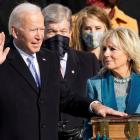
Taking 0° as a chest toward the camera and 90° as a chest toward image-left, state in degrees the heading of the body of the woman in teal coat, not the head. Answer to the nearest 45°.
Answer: approximately 45°

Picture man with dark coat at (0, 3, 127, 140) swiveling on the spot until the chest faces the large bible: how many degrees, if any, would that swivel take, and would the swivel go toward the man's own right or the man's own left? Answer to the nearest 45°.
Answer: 0° — they already face it

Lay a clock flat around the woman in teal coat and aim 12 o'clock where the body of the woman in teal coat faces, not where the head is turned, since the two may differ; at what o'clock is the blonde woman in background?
The blonde woman in background is roughly at 4 o'clock from the woman in teal coat.

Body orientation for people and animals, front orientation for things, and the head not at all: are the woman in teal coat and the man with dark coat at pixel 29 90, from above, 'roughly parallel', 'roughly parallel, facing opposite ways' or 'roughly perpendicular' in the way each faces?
roughly perpendicular

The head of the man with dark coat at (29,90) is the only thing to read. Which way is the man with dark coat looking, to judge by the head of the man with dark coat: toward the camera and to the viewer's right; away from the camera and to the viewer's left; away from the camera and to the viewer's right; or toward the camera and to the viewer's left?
toward the camera and to the viewer's right

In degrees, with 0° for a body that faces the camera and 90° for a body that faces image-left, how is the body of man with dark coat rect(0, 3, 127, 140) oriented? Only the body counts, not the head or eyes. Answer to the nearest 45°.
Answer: approximately 315°

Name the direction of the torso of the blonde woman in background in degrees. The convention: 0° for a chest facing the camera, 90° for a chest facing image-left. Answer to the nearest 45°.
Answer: approximately 0°

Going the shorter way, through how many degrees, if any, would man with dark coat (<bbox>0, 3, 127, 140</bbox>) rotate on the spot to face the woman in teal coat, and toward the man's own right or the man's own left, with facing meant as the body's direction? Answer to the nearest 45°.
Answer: approximately 45° to the man's own left
